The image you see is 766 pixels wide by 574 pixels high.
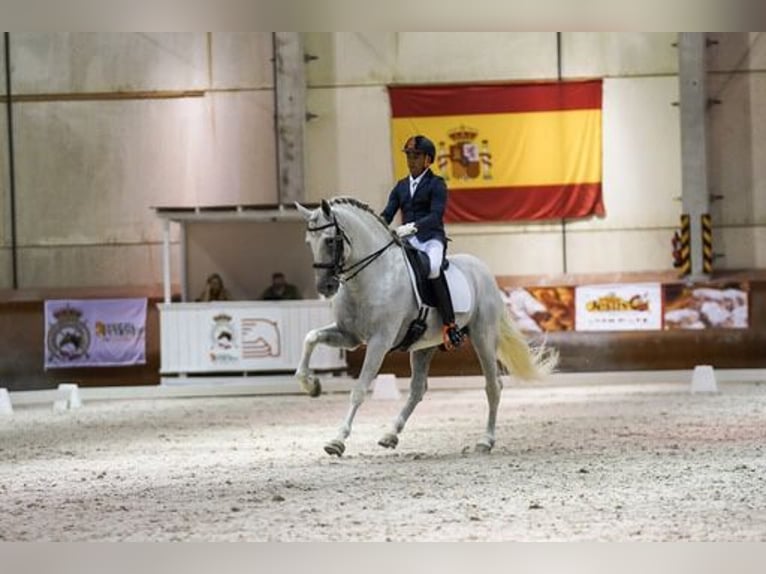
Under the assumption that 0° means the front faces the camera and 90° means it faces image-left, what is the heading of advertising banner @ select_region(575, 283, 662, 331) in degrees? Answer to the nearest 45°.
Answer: approximately 0°

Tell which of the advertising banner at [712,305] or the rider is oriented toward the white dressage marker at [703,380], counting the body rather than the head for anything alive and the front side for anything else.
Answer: the advertising banner

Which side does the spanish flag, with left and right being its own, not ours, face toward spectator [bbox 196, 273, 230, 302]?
right

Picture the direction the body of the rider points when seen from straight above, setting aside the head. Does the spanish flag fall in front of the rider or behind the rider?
behind

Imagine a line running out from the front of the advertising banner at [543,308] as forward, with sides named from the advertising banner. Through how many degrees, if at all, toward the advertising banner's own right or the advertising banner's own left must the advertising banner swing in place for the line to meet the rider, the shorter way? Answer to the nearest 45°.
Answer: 0° — it already faces them

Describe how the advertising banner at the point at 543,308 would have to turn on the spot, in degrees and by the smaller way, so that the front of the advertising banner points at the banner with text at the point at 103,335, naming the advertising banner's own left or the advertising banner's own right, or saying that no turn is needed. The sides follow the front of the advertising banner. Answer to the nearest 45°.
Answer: approximately 90° to the advertising banner's own right

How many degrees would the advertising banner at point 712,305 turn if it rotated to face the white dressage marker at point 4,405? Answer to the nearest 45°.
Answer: approximately 45° to its right

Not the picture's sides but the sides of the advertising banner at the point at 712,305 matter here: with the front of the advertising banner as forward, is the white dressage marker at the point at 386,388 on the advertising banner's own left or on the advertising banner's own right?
on the advertising banner's own right

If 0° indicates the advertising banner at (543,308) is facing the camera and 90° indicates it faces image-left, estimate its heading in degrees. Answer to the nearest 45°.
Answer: approximately 0°
